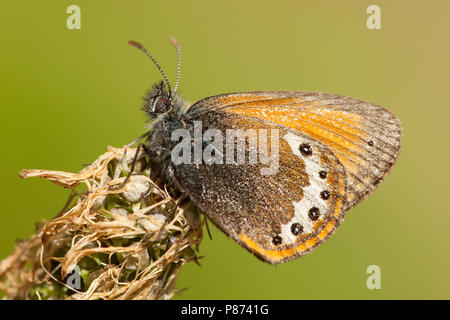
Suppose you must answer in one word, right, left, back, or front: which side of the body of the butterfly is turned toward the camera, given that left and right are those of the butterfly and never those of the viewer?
left
